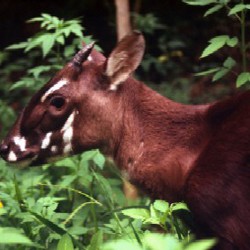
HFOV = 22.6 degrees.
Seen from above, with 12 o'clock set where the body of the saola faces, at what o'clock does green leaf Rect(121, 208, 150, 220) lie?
The green leaf is roughly at 9 o'clock from the saola.

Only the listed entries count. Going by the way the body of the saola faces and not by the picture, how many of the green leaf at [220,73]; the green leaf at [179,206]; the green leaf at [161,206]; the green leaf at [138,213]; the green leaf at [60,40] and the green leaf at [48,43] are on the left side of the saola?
3

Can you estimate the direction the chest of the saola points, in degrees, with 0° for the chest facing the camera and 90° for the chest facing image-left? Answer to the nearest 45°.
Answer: approximately 90°

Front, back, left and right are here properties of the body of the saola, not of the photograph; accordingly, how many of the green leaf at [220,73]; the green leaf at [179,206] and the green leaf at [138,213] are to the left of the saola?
2

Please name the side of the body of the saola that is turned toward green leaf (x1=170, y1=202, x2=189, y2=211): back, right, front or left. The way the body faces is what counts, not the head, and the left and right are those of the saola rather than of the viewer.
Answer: left

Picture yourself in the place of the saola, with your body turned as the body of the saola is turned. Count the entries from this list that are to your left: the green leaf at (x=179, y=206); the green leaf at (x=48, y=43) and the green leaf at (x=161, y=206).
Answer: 2

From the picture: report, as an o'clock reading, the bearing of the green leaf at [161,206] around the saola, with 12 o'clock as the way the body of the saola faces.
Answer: The green leaf is roughly at 9 o'clock from the saola.

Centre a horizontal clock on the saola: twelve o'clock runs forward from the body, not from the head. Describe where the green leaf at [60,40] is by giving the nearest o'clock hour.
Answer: The green leaf is roughly at 2 o'clock from the saola.

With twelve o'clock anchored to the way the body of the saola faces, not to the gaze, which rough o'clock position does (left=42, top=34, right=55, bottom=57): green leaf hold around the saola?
The green leaf is roughly at 2 o'clock from the saola.

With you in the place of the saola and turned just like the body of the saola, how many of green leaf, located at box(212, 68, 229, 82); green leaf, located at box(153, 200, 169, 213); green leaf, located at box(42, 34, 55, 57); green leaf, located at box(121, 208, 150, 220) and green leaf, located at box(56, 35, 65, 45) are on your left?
2

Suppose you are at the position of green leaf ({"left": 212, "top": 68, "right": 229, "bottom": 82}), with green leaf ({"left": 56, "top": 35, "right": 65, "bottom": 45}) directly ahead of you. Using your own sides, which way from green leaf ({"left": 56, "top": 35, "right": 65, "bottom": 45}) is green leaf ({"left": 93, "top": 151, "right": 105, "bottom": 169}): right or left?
left

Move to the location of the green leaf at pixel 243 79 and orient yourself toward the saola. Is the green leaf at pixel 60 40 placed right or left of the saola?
right
